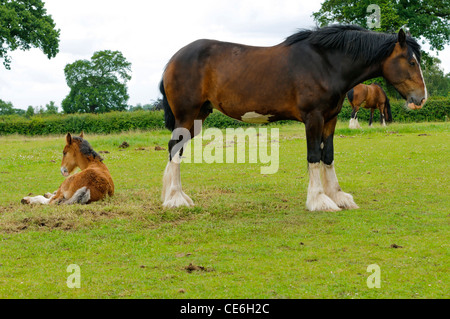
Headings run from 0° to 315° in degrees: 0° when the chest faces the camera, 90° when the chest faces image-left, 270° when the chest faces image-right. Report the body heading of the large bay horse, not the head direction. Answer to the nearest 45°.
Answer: approximately 270°

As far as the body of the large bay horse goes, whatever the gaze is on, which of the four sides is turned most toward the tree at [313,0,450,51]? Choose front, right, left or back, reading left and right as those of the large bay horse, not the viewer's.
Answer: left

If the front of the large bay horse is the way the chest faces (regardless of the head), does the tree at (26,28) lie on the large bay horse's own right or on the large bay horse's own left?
on the large bay horse's own left
